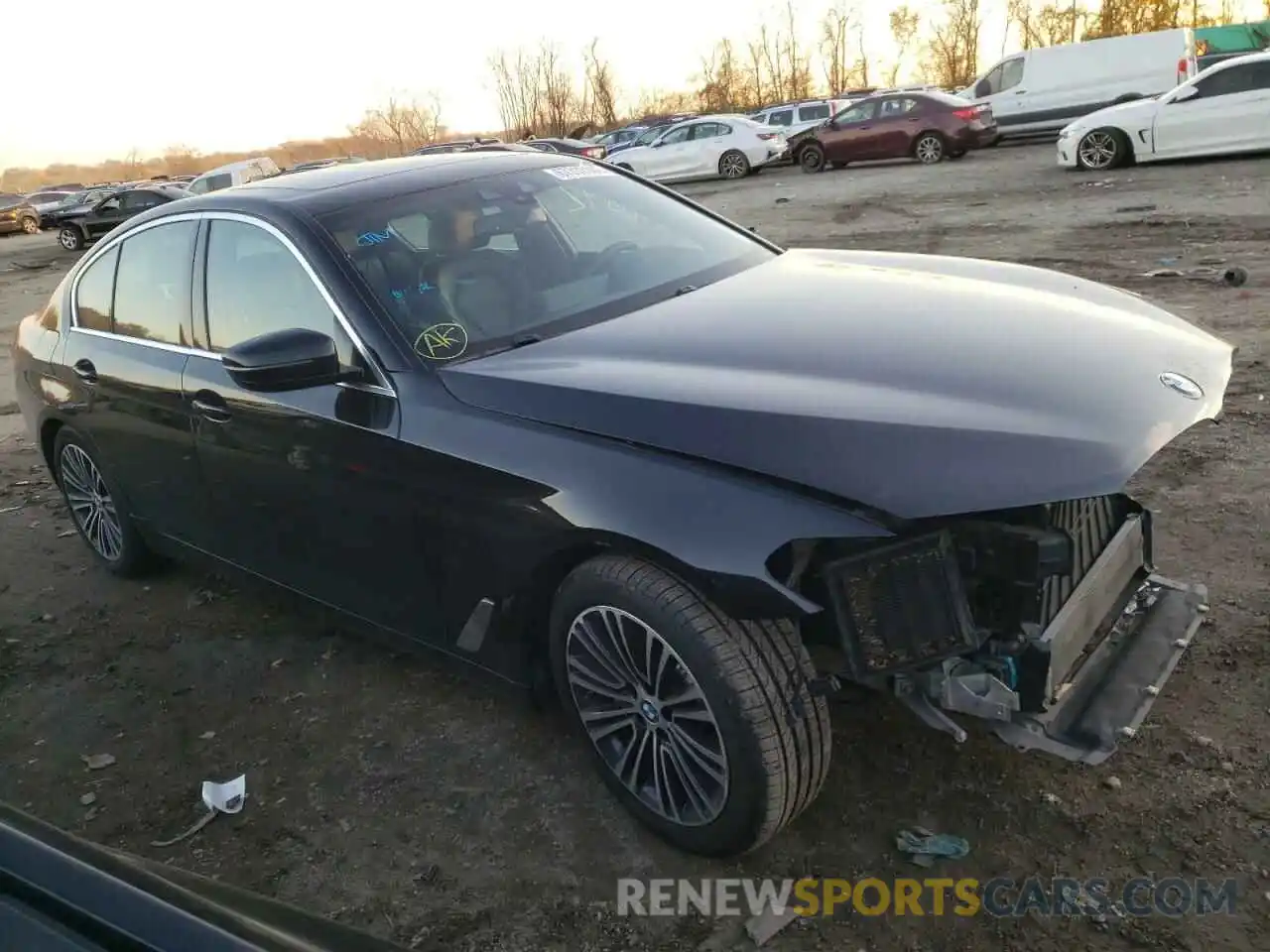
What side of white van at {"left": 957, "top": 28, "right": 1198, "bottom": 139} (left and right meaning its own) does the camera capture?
left

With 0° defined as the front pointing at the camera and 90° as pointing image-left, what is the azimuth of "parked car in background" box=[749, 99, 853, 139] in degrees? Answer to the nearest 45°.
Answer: approximately 90°

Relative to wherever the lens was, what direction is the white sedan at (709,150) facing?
facing away from the viewer and to the left of the viewer

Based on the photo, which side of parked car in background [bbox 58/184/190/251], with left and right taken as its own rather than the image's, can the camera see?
left

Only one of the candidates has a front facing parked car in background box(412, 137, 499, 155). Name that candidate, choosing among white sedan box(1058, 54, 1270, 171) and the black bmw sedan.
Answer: the white sedan

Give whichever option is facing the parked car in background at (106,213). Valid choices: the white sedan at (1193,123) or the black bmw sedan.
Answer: the white sedan

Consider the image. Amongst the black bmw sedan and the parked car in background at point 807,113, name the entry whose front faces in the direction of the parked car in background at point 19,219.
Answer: the parked car in background at point 807,113

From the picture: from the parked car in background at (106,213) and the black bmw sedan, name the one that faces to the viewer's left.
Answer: the parked car in background

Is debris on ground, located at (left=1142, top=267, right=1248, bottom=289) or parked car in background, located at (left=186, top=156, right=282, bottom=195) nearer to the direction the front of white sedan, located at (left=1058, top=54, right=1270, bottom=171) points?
the parked car in background

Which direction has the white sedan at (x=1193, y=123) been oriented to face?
to the viewer's left

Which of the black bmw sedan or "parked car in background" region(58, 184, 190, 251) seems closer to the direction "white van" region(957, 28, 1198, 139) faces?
the parked car in background
